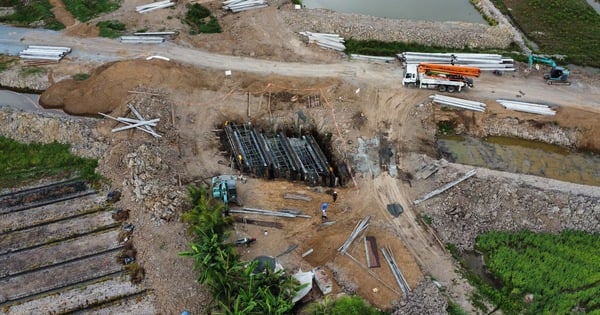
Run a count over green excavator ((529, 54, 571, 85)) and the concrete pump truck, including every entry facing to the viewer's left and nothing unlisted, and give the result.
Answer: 2

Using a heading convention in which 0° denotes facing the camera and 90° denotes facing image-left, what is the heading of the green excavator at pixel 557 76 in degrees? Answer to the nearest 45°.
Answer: approximately 90°

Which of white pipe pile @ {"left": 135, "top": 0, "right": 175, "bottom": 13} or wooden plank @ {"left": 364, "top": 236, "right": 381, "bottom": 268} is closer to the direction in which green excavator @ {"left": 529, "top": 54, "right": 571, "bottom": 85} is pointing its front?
the white pipe pile

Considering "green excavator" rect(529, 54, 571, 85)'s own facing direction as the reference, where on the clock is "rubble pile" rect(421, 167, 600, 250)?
The rubble pile is roughly at 9 o'clock from the green excavator.

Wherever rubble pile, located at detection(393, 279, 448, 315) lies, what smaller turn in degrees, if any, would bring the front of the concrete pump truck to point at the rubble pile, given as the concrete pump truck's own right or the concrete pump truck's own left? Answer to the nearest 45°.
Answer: approximately 90° to the concrete pump truck's own left

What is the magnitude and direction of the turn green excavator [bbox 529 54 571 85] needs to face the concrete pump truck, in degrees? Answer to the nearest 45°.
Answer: approximately 45° to its left

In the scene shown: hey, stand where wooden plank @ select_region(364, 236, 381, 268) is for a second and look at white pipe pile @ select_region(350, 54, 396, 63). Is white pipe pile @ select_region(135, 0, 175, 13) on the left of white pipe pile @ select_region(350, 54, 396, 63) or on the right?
left

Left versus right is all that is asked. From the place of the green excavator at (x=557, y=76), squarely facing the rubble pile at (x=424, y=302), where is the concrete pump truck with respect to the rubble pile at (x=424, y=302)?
right

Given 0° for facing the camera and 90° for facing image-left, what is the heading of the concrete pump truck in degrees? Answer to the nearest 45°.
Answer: approximately 90°
